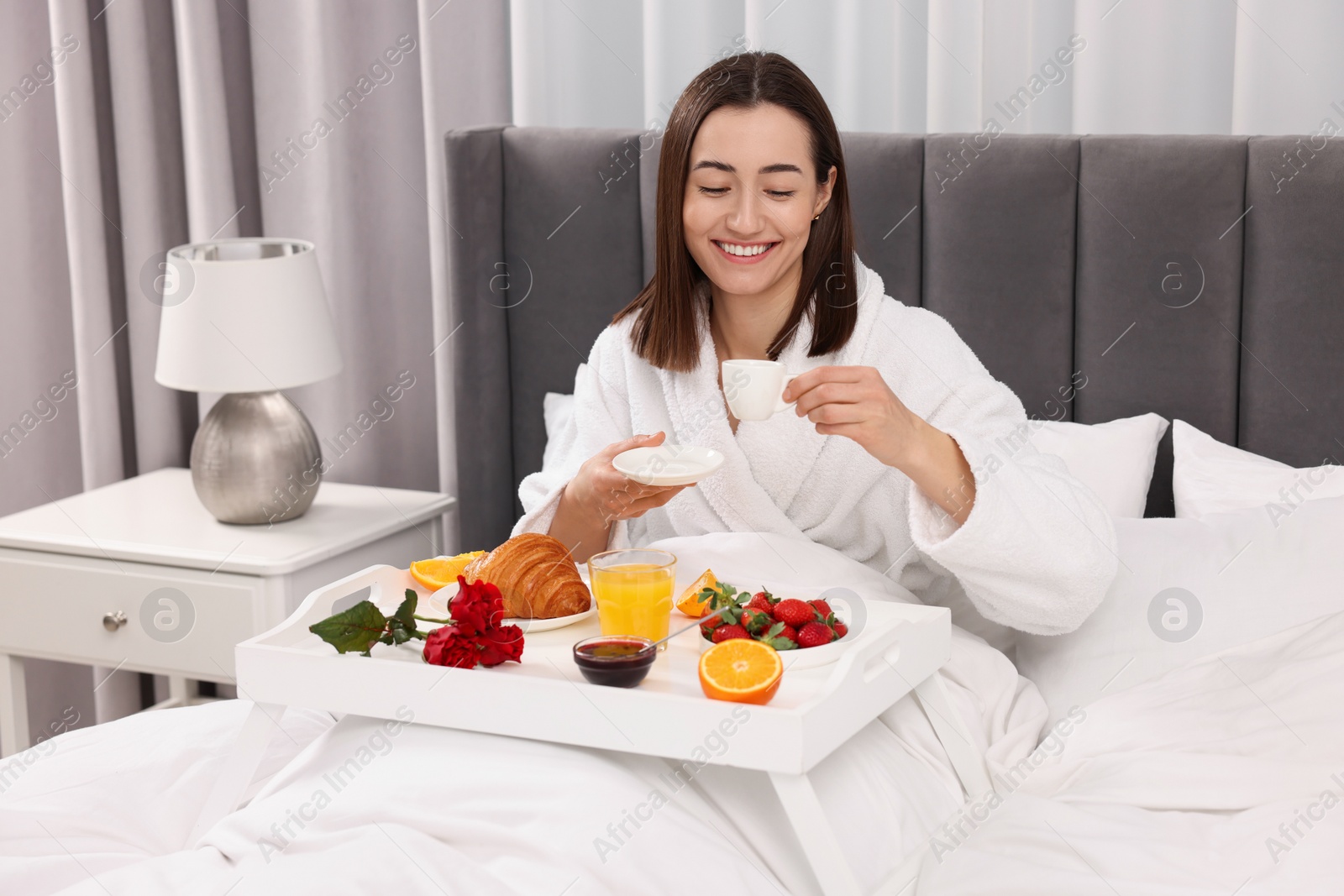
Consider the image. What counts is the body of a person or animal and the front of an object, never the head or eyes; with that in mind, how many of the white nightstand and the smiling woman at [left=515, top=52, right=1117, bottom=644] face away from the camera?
0

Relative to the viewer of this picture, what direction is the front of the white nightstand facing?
facing the viewer and to the left of the viewer

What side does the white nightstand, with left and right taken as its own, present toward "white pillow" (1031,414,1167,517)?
left

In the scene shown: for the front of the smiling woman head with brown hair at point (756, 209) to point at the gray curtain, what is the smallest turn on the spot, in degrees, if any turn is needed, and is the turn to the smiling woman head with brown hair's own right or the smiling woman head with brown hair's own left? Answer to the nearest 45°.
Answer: approximately 135° to the smiling woman head with brown hair's own right

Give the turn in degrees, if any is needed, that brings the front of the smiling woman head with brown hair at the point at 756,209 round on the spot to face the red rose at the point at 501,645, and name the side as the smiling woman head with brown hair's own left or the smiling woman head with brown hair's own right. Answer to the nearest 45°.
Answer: approximately 45° to the smiling woman head with brown hair's own right

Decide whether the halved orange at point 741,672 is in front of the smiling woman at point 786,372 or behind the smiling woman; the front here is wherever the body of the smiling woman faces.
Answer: in front

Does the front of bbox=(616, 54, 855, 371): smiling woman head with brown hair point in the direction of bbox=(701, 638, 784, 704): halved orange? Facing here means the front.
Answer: yes

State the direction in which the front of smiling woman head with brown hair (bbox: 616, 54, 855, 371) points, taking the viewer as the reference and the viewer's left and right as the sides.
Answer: facing the viewer

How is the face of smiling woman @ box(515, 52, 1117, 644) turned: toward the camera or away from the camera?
toward the camera

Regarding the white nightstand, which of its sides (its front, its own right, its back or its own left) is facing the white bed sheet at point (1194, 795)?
left
